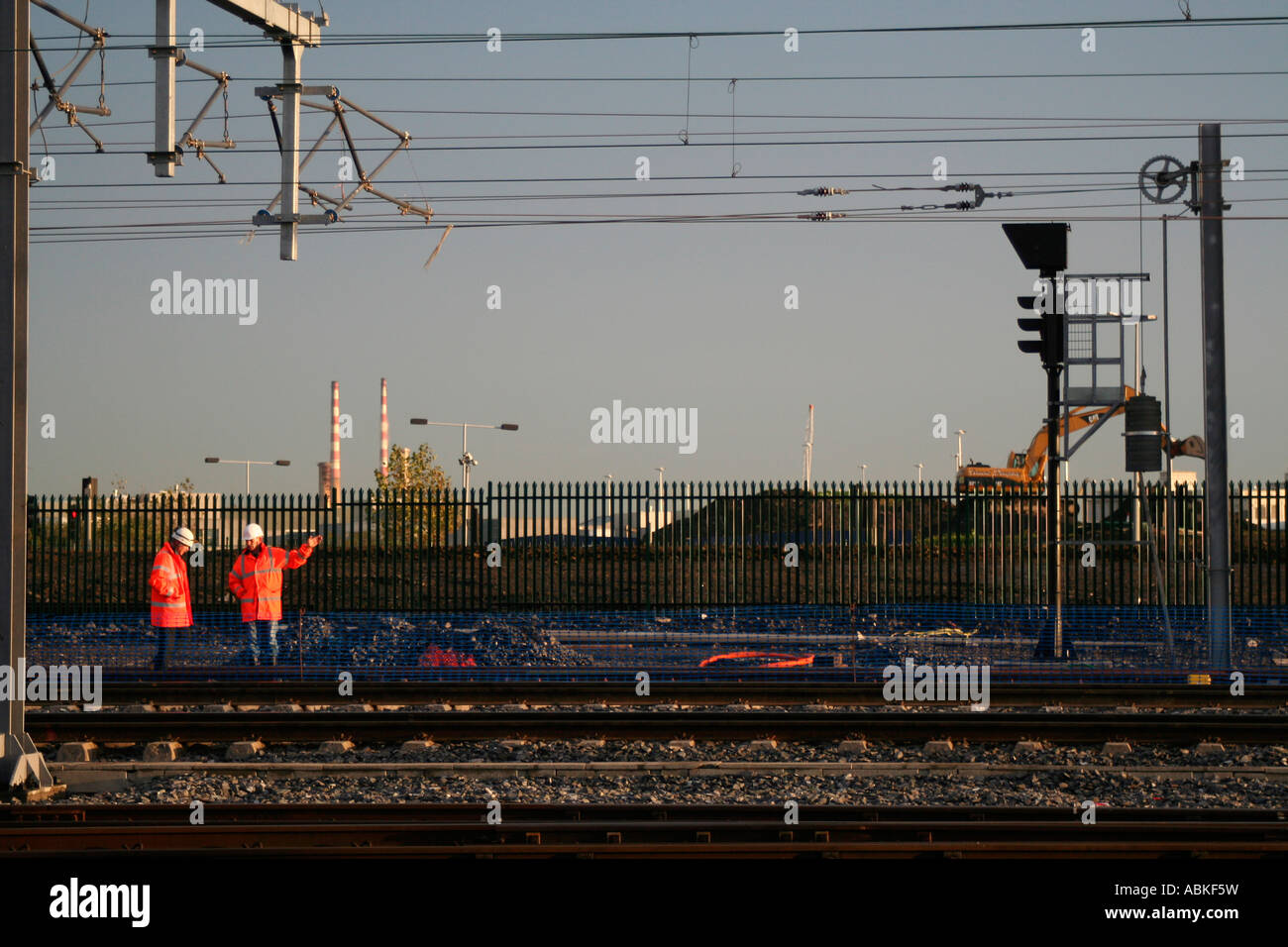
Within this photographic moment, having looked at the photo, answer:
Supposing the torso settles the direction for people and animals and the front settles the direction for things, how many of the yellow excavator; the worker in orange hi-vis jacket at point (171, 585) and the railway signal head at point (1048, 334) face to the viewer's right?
2

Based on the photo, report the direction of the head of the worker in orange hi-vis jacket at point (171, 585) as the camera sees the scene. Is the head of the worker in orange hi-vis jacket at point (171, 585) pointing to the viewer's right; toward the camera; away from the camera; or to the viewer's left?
to the viewer's right

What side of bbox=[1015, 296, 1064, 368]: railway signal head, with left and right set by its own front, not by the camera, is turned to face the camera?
left

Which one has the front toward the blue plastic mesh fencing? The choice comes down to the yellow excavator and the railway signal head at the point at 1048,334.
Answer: the railway signal head

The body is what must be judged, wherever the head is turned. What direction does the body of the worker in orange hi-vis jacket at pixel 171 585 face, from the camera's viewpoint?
to the viewer's right

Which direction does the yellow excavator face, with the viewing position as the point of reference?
facing to the right of the viewer

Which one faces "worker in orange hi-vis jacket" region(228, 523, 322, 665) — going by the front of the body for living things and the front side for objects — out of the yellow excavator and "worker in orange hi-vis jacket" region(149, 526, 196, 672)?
"worker in orange hi-vis jacket" region(149, 526, 196, 672)
